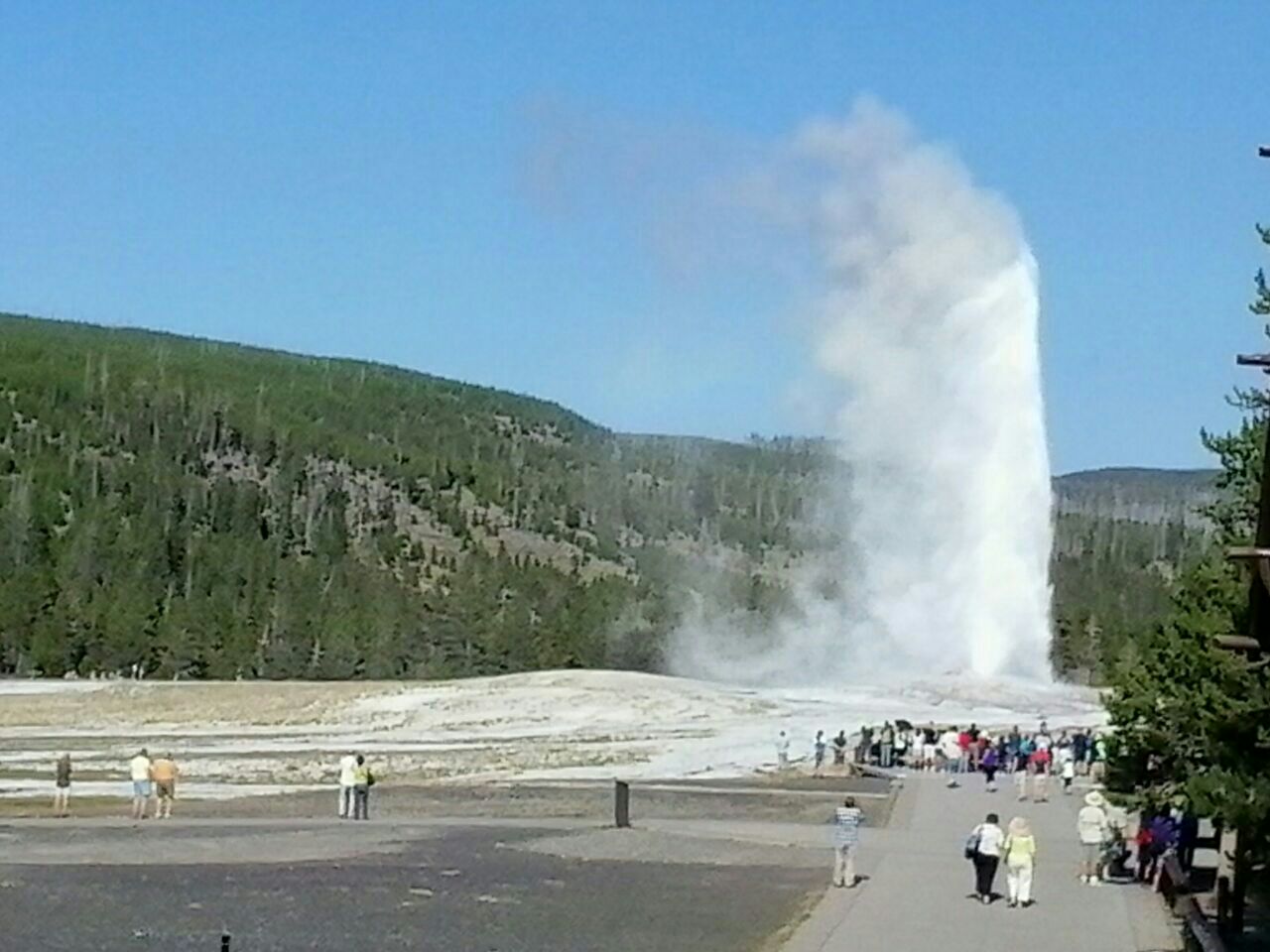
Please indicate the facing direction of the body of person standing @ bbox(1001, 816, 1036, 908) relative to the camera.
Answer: away from the camera

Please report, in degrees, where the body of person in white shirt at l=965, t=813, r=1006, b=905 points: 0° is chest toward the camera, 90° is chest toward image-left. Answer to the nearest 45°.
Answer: approximately 180°

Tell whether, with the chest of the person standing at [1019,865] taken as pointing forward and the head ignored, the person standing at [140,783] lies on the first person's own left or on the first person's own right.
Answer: on the first person's own left

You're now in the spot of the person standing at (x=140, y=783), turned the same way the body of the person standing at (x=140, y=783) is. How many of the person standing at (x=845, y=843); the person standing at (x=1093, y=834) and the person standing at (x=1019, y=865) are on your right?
3

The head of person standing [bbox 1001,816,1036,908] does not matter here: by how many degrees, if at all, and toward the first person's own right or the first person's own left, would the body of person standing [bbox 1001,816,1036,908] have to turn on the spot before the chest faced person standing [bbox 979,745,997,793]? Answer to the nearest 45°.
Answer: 0° — they already face them

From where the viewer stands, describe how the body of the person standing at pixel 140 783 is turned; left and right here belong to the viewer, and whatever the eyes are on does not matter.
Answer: facing away from the viewer and to the right of the viewer

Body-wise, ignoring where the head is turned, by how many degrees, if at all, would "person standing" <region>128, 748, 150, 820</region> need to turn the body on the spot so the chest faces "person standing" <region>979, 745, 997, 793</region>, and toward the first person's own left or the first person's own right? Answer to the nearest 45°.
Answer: approximately 45° to the first person's own right

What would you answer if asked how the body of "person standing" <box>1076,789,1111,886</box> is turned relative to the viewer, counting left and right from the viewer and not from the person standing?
facing away from the viewer

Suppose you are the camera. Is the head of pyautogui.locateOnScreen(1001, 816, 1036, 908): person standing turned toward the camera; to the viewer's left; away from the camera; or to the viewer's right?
away from the camera

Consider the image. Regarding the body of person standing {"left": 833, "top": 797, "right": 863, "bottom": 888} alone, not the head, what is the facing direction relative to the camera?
away from the camera

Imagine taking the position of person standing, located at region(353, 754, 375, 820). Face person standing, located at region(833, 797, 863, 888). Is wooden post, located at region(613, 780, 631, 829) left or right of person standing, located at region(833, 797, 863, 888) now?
left
